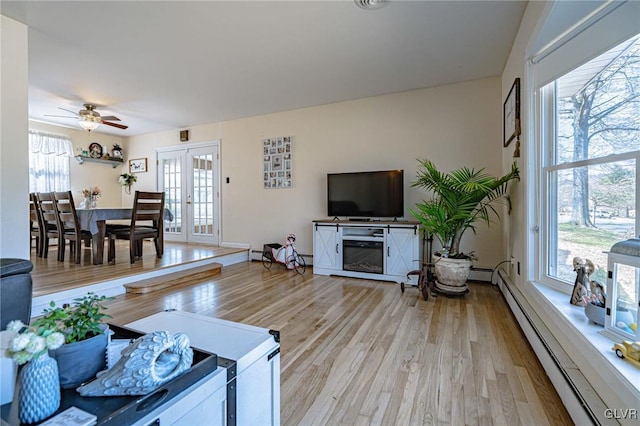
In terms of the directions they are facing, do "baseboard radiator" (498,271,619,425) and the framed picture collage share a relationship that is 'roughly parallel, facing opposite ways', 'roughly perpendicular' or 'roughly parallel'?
roughly perpendicular

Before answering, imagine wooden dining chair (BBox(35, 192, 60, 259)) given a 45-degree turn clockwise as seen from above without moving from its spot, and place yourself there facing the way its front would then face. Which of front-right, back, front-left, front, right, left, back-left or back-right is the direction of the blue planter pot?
right

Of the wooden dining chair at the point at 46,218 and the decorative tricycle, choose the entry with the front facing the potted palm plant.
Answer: the decorative tricycle

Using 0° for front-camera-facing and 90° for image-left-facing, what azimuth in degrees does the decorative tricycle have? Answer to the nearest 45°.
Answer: approximately 315°

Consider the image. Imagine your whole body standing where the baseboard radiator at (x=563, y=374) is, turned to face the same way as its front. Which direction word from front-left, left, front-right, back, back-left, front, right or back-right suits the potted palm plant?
front-right

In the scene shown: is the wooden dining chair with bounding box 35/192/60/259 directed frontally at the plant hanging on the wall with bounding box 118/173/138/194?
yes

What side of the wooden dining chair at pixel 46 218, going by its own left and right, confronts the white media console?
right

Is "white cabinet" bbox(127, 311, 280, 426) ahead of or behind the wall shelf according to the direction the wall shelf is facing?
ahead

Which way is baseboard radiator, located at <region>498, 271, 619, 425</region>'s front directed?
to the viewer's left

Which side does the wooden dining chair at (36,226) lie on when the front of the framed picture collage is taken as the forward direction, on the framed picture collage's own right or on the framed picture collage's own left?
on the framed picture collage's own right

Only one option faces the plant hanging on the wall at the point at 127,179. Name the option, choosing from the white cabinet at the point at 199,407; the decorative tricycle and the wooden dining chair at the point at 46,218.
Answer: the wooden dining chair

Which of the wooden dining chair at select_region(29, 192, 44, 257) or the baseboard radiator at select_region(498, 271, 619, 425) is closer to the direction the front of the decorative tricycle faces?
the baseboard radiator

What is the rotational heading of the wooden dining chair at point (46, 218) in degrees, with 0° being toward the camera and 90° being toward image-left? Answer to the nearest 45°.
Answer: approximately 225°

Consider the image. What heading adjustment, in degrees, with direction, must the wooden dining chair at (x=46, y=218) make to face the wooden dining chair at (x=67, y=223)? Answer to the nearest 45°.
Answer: approximately 135° to its right

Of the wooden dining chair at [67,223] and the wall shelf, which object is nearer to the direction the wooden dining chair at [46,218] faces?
the wall shelf

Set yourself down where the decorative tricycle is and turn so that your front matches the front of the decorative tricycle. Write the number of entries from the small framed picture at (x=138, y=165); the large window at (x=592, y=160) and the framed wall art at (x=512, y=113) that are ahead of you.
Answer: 2

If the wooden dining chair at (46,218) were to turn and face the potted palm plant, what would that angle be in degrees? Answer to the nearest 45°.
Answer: approximately 90° to its right

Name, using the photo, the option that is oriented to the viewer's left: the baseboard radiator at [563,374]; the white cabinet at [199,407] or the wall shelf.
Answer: the baseboard radiator
